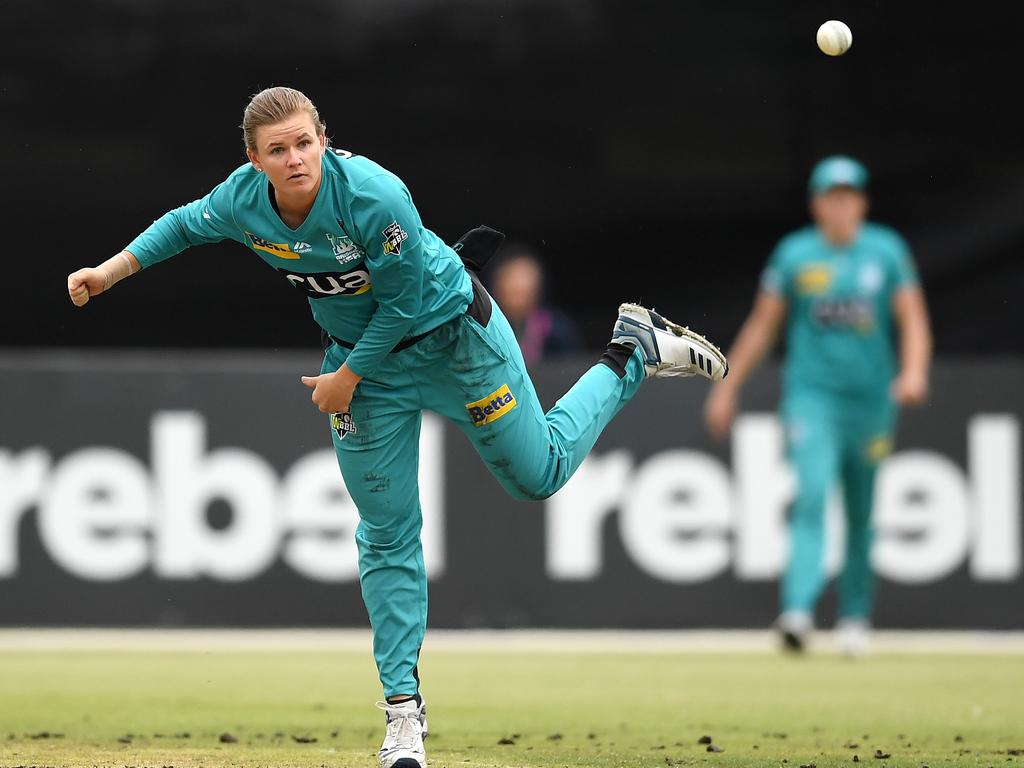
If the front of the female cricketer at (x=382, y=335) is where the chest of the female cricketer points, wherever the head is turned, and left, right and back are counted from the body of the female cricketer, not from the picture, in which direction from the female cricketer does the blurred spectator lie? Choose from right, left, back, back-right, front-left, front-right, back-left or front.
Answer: back-right

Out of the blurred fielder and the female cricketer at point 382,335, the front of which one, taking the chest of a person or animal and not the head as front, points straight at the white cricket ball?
the blurred fielder

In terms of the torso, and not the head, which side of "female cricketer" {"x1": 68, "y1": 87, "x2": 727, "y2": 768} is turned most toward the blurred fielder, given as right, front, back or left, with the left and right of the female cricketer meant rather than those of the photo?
back

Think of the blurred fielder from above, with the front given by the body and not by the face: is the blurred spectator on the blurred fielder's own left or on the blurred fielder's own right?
on the blurred fielder's own right

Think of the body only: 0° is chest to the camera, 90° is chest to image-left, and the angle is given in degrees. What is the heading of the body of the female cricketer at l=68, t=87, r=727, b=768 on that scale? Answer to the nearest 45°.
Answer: approximately 45°

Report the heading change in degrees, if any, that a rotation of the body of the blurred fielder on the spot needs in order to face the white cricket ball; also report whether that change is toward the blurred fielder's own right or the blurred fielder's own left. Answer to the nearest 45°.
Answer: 0° — they already face it
